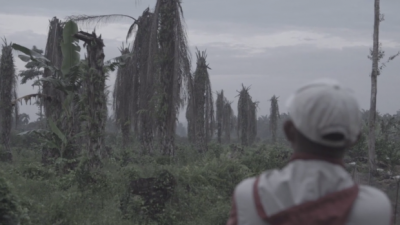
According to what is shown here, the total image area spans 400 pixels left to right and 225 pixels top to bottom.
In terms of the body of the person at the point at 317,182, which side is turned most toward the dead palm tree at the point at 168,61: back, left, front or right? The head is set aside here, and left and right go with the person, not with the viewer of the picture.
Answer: front

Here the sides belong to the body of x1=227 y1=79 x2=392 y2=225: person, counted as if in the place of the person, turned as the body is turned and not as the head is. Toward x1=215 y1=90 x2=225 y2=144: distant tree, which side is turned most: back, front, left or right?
front

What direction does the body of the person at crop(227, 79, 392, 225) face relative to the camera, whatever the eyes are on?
away from the camera

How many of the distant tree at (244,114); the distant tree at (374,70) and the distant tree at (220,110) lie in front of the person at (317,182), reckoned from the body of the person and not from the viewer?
3

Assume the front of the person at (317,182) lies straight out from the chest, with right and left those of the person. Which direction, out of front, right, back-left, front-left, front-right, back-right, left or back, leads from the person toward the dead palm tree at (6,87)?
front-left

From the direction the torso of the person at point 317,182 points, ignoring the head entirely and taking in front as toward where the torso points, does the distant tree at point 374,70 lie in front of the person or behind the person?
in front

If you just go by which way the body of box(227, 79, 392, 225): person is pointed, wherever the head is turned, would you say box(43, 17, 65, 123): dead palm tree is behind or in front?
in front

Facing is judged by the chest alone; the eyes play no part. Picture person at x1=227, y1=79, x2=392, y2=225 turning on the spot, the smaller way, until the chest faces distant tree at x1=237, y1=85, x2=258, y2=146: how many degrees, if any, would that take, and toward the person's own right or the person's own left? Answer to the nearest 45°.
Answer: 0° — they already face it

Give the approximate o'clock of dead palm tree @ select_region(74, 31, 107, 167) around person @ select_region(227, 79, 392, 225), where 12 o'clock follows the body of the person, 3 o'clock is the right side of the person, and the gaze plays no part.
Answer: The dead palm tree is roughly at 11 o'clock from the person.
